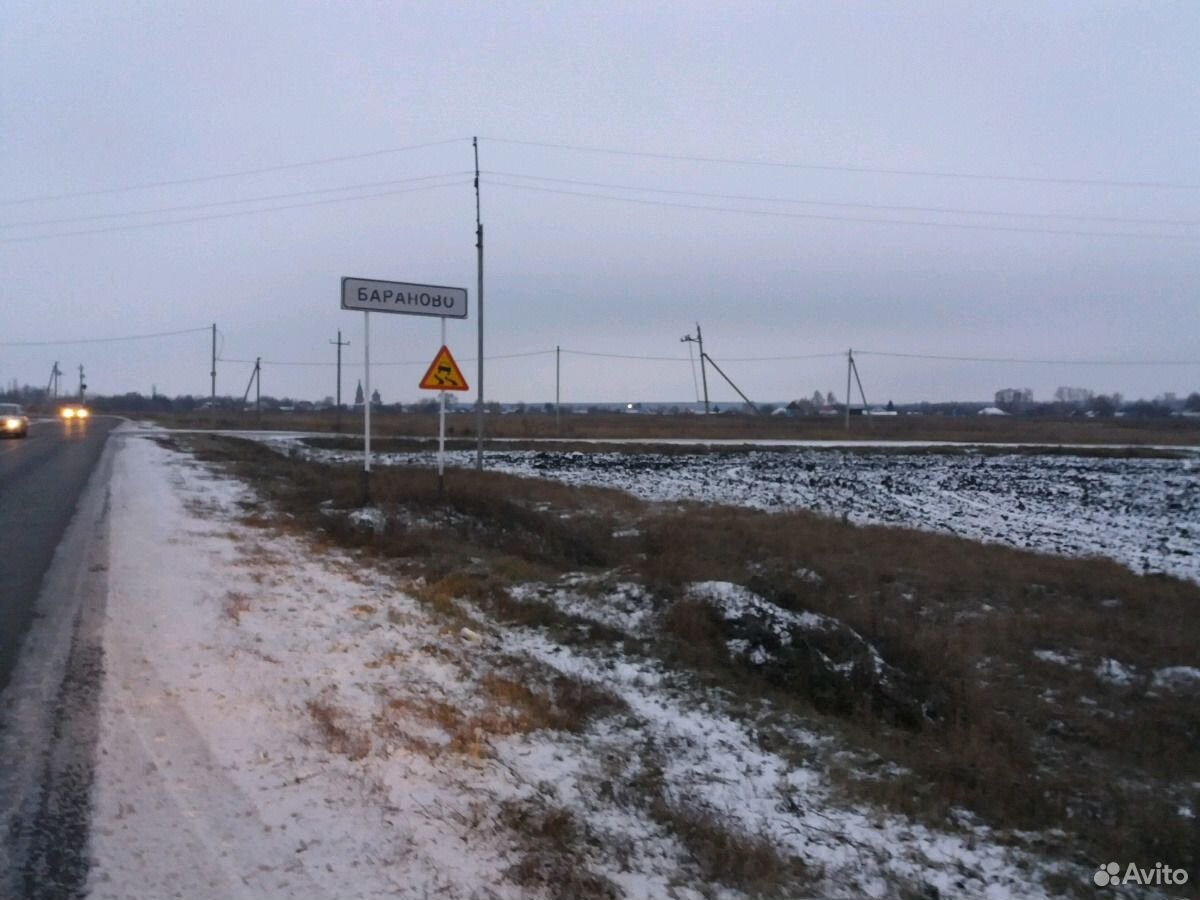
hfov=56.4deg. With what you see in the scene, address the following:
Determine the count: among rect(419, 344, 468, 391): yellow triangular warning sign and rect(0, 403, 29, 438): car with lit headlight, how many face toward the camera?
2

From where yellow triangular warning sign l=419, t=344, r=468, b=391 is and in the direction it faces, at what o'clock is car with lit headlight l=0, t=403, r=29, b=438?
The car with lit headlight is roughly at 5 o'clock from the yellow triangular warning sign.

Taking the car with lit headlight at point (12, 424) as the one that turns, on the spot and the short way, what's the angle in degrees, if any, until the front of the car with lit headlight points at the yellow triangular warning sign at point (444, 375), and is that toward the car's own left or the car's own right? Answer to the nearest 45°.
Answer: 0° — it already faces it

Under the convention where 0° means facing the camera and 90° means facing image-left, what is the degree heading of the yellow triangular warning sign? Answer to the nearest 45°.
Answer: approximately 0°
